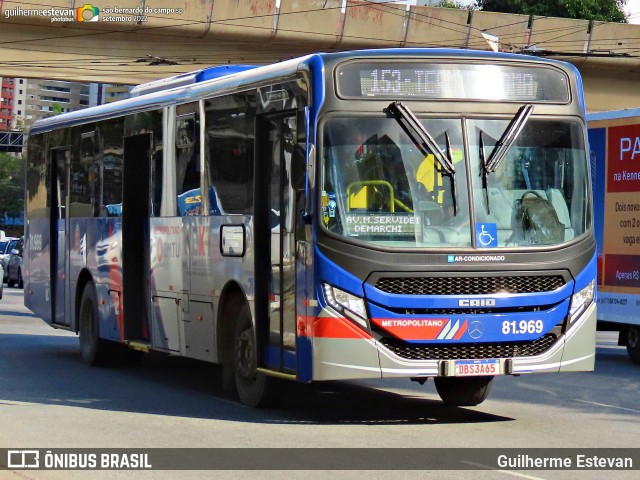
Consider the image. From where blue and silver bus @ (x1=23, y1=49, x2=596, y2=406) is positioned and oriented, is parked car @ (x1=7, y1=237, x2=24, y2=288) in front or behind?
behind

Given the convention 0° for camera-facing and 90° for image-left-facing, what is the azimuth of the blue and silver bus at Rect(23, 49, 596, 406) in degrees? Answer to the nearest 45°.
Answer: approximately 315°

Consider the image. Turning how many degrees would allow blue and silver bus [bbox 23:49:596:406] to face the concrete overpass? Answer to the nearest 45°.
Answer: approximately 135° to its left
